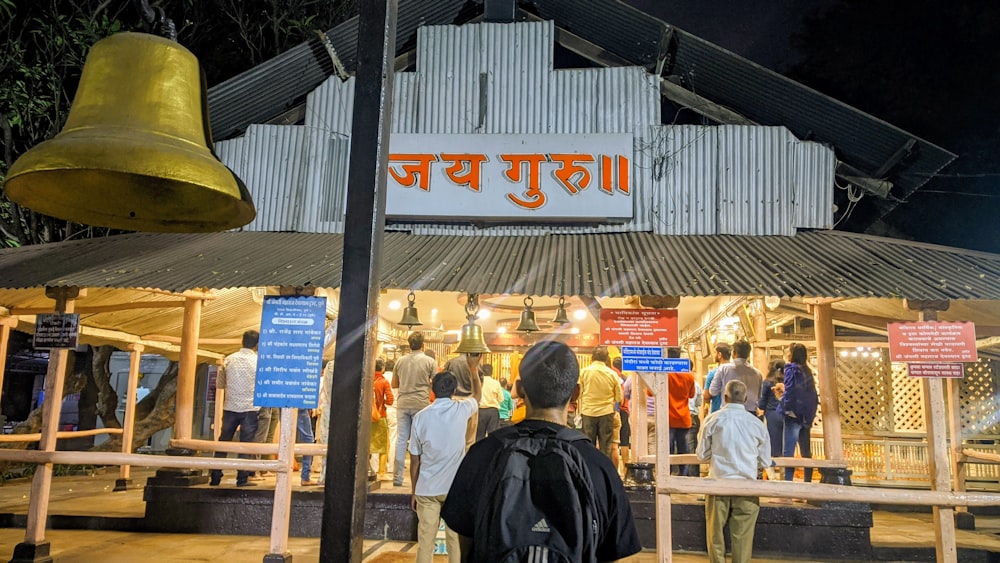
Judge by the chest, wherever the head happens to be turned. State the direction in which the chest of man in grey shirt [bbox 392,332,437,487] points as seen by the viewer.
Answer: away from the camera

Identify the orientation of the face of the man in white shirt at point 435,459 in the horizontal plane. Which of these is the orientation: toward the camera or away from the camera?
away from the camera

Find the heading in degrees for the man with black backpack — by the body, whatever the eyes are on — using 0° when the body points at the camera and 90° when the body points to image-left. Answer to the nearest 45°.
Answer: approximately 180°

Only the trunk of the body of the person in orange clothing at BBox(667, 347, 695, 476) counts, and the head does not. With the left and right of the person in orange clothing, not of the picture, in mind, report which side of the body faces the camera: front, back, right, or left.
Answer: back

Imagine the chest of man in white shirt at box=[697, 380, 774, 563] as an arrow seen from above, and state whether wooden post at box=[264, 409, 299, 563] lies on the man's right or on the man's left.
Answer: on the man's left

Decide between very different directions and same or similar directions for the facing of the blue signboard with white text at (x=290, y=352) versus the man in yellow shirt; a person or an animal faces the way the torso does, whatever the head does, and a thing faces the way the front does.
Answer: very different directions

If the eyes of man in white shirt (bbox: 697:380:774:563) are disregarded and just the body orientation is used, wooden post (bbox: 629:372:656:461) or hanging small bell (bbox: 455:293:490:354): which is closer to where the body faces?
the wooden post

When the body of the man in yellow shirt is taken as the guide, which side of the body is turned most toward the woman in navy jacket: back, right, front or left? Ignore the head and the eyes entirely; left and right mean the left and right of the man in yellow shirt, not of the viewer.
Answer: right

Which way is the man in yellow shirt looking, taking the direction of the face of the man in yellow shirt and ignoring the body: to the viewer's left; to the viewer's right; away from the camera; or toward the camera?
away from the camera

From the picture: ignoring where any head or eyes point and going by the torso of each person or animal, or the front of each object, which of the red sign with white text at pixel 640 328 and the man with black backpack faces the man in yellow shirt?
the man with black backpack

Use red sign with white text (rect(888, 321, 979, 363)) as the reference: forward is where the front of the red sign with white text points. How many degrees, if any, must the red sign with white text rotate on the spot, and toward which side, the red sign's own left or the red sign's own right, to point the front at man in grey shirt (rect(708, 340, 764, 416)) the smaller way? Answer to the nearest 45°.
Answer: approximately 135° to the red sign's own right

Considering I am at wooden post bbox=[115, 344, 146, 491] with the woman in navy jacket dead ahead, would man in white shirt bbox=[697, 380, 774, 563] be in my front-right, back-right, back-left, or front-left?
front-right

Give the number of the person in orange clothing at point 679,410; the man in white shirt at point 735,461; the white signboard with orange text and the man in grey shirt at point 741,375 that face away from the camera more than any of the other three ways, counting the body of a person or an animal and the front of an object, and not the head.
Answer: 3

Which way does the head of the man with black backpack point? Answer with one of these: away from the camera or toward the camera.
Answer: away from the camera

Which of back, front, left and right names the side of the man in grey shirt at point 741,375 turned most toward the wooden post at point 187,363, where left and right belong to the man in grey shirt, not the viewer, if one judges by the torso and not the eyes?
left
